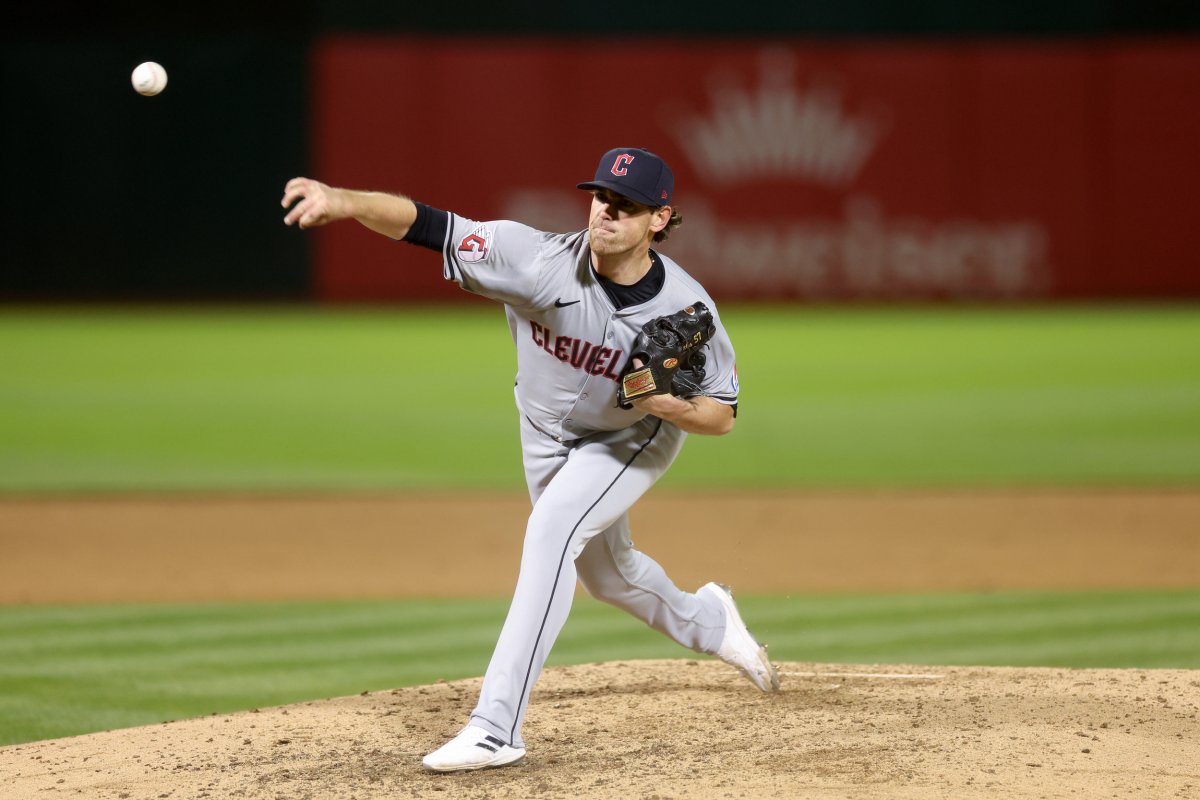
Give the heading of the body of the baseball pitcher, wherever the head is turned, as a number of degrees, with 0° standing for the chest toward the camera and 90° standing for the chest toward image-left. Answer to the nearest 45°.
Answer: approximately 45°

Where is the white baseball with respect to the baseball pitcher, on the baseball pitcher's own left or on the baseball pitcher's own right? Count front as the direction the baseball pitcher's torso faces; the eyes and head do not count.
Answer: on the baseball pitcher's own right
